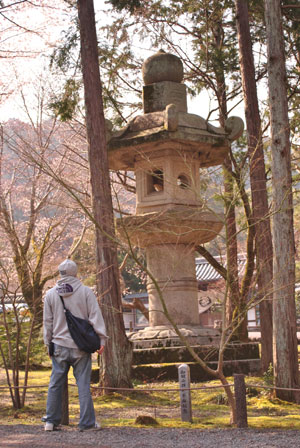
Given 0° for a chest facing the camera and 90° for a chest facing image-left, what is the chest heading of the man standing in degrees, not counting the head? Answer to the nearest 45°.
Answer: approximately 180°

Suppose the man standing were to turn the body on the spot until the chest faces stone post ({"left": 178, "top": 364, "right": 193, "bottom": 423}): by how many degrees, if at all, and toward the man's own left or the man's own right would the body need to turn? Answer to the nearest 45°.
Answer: approximately 45° to the man's own right

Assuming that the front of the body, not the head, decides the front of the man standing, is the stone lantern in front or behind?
in front

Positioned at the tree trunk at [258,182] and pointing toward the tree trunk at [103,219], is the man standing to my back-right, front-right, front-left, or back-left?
front-left

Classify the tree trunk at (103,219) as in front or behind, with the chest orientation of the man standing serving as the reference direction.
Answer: in front

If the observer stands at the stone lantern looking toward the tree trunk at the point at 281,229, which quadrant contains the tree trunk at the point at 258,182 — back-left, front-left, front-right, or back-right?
front-left

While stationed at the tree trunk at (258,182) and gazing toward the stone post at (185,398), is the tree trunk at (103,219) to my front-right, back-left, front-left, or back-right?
front-right

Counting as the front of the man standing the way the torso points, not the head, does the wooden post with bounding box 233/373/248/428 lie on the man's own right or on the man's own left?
on the man's own right

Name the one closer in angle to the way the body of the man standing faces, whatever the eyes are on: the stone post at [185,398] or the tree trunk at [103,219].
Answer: the tree trunk

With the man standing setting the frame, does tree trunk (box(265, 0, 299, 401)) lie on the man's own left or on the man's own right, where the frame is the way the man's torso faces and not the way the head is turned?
on the man's own right
